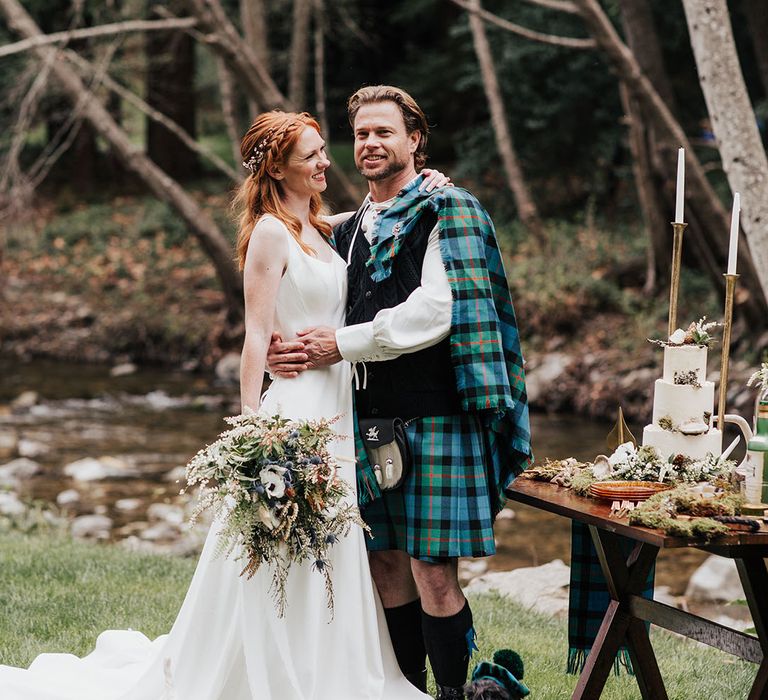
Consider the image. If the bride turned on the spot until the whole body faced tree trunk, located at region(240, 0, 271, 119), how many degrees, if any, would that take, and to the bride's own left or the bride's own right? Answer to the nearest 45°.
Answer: approximately 135° to the bride's own left

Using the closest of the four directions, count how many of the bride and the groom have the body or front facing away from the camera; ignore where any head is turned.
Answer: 0

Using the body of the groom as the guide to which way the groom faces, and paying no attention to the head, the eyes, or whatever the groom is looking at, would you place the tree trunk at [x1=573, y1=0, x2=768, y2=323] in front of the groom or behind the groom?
behind

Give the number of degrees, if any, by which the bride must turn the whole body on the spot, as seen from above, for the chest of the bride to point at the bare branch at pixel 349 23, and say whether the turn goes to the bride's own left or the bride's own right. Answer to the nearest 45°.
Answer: approximately 135° to the bride's own left

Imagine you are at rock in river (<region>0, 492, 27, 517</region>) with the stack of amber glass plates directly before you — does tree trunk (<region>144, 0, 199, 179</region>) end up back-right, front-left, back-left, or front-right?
back-left

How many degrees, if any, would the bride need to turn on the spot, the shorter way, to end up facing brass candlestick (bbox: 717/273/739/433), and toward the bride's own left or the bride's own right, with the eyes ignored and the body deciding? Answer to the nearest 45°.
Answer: approximately 45° to the bride's own left

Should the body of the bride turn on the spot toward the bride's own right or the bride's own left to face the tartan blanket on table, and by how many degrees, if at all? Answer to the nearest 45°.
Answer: approximately 45° to the bride's own left

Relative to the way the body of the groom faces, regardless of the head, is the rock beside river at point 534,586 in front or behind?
behind

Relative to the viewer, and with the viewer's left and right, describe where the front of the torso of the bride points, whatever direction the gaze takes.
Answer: facing the viewer and to the right of the viewer

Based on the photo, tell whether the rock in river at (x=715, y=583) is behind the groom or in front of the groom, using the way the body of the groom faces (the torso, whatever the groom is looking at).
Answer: behind

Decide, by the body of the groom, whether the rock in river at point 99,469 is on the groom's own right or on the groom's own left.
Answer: on the groom's own right

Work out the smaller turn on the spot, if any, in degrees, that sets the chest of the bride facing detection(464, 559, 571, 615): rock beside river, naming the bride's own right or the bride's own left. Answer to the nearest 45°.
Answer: approximately 90° to the bride's own left
